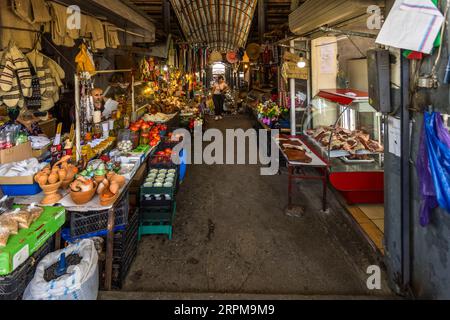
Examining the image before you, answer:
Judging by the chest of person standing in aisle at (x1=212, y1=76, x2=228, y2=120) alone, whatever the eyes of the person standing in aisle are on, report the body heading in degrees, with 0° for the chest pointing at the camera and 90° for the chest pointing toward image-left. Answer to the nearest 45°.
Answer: approximately 0°

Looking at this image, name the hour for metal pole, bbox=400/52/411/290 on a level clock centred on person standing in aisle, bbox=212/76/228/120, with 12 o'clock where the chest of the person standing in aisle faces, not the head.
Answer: The metal pole is roughly at 12 o'clock from the person standing in aisle.

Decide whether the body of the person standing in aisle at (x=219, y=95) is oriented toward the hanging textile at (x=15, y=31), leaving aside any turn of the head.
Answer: yes

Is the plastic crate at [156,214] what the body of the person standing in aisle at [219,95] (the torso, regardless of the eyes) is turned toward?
yes

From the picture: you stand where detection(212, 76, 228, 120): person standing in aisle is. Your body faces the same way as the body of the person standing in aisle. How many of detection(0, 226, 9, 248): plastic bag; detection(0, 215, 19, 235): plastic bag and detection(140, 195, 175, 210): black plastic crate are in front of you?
3

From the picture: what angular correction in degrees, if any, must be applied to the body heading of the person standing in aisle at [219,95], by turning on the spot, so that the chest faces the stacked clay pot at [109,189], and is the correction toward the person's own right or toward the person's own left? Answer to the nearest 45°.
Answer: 0° — they already face it

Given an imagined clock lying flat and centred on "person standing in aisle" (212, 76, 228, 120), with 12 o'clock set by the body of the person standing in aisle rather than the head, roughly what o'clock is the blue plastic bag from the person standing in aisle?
The blue plastic bag is roughly at 12 o'clock from the person standing in aisle.

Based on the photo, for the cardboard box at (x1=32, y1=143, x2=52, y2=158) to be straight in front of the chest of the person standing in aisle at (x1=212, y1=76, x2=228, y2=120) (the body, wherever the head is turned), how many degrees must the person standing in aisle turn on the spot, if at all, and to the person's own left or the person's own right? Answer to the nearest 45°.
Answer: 0° — they already face it
